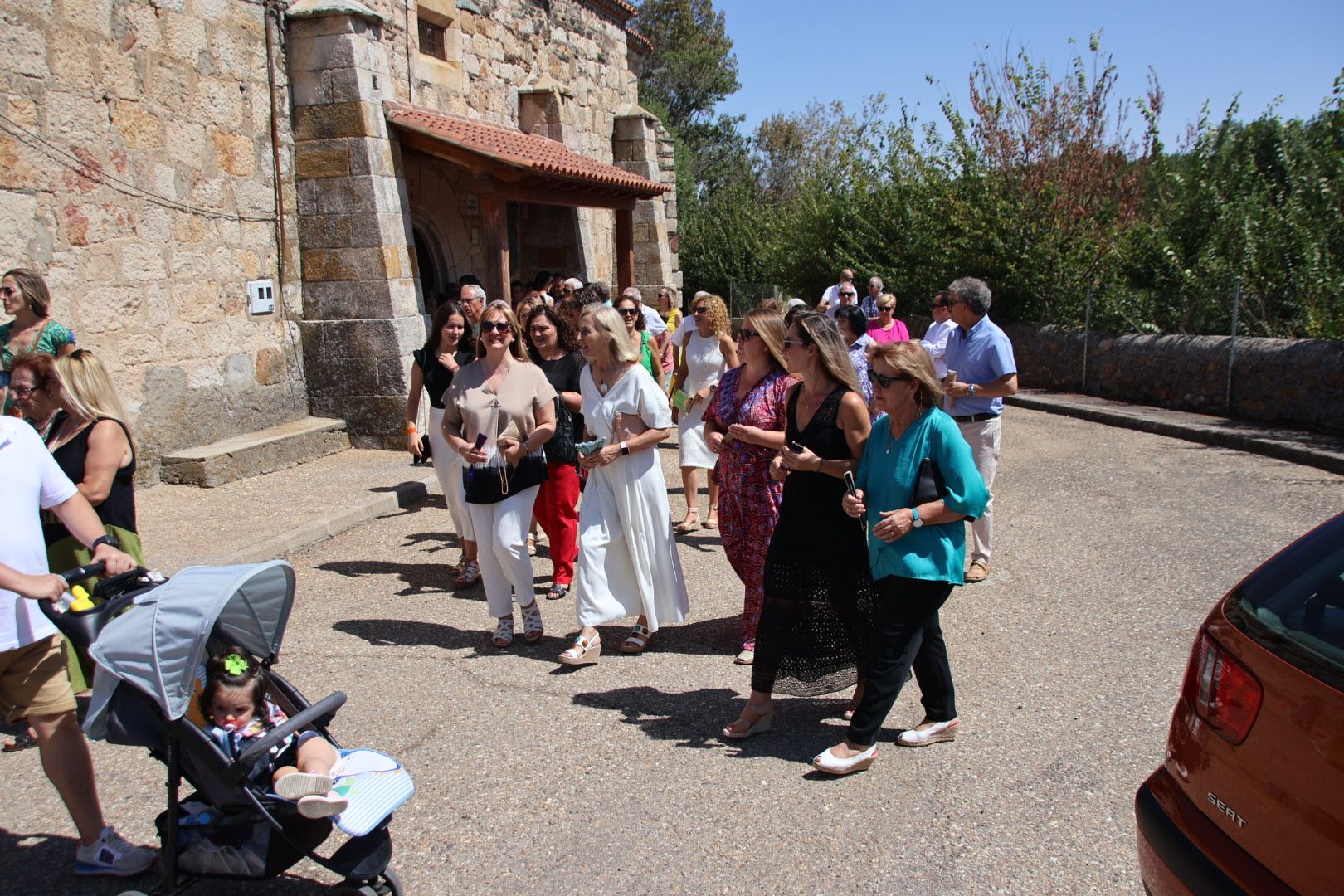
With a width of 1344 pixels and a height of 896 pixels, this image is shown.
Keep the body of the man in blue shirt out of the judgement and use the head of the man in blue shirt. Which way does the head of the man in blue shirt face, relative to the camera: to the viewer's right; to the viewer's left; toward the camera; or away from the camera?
to the viewer's left

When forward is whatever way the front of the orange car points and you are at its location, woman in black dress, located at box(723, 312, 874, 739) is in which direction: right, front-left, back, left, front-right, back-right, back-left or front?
left

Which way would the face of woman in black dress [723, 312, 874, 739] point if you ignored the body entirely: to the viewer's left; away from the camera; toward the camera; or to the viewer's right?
to the viewer's left

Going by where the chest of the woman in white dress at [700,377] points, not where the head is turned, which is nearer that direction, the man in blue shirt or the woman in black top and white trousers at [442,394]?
the woman in black top and white trousers

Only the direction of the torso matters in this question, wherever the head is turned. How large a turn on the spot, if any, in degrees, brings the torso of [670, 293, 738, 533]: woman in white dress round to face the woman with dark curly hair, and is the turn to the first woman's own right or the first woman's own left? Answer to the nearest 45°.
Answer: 0° — they already face them

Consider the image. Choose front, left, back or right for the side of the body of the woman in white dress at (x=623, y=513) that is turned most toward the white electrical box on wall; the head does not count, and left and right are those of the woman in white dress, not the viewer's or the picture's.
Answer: right

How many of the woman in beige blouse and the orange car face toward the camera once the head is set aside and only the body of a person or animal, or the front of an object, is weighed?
1

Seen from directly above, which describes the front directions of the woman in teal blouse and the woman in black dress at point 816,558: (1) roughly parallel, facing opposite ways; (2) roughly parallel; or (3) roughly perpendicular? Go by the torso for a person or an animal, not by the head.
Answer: roughly parallel

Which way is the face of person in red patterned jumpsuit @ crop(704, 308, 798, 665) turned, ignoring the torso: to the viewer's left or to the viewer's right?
to the viewer's left

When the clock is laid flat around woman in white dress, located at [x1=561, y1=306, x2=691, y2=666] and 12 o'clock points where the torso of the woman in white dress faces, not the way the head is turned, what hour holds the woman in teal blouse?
The woman in teal blouse is roughly at 9 o'clock from the woman in white dress.

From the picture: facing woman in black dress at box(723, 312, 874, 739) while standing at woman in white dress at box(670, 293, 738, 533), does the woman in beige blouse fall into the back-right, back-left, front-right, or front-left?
front-right

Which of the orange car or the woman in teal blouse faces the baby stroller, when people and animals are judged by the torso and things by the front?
the woman in teal blouse

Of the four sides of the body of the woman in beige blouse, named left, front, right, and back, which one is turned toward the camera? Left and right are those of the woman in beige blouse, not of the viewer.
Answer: front

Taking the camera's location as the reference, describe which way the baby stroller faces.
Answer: facing the viewer and to the right of the viewer

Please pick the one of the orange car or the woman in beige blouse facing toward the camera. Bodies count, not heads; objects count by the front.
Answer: the woman in beige blouse

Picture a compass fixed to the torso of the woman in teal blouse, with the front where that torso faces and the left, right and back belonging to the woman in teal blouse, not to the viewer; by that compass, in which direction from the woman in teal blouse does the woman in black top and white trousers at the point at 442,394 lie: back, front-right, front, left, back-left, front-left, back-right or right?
right

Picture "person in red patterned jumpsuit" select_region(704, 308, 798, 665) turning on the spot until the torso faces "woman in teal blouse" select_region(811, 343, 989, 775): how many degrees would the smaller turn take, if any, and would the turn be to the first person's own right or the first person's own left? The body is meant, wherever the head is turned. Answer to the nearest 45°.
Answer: approximately 90° to the first person's own left

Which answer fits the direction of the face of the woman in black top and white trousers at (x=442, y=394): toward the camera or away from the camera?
toward the camera

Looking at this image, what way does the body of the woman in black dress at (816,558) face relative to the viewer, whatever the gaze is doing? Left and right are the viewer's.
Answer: facing the viewer and to the left of the viewer
